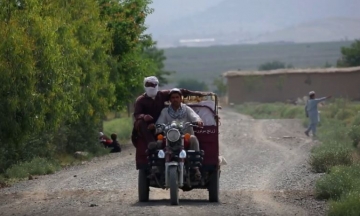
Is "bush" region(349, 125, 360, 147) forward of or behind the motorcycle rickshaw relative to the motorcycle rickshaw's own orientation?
behind

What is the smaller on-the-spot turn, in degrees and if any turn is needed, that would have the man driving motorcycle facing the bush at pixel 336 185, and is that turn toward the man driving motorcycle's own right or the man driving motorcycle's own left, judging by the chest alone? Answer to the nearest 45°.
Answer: approximately 90° to the man driving motorcycle's own left

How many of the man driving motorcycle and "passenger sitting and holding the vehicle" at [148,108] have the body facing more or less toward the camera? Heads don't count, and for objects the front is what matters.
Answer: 2

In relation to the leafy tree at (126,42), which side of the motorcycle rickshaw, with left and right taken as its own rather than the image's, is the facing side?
back

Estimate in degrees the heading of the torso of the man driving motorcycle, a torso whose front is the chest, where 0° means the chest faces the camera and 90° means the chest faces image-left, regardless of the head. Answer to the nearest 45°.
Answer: approximately 0°

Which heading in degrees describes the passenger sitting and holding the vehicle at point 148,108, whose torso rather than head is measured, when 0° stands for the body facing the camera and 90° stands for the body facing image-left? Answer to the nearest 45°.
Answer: approximately 0°
